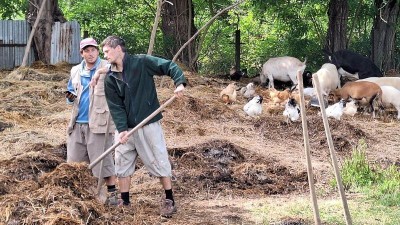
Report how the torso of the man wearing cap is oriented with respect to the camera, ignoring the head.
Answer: toward the camera

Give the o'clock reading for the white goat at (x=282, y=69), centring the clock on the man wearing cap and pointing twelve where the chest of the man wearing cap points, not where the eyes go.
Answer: The white goat is roughly at 7 o'clock from the man wearing cap.

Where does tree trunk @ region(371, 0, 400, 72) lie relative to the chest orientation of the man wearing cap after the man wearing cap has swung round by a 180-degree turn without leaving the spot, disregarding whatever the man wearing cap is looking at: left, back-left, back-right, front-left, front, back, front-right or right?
front-right

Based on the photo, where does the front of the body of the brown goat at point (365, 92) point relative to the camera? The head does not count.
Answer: to the viewer's left

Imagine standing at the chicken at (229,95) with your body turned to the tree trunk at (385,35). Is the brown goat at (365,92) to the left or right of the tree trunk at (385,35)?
right

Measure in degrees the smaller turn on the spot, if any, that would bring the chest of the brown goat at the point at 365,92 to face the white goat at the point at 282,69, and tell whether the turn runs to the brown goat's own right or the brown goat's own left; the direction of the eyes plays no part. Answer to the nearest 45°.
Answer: approximately 45° to the brown goat's own right
